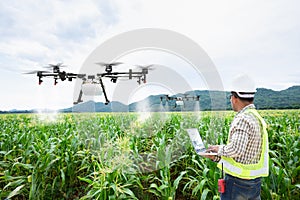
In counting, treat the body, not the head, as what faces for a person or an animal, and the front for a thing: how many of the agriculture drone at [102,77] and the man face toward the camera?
1

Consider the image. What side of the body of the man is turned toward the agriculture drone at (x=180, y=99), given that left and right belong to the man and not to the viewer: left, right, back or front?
front

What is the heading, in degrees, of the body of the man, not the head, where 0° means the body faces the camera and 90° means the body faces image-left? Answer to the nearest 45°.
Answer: approximately 135°

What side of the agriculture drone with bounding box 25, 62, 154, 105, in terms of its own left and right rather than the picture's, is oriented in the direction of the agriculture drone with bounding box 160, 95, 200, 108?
back

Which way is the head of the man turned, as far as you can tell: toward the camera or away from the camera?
away from the camera
